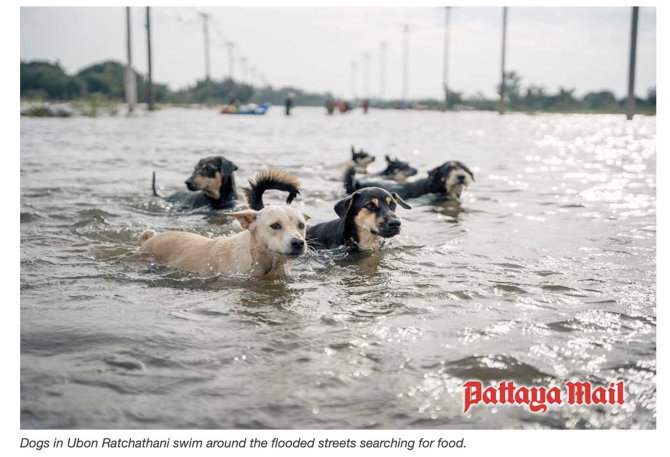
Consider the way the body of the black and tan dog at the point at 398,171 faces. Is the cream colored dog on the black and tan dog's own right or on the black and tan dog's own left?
on the black and tan dog's own right

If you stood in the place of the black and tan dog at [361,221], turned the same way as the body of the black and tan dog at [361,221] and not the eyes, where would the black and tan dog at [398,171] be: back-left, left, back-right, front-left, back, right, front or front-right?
back-left

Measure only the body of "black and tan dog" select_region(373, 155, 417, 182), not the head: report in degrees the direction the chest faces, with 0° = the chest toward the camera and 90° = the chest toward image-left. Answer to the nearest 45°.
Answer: approximately 270°

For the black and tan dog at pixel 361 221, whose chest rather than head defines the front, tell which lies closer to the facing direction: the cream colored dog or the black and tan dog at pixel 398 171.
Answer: the cream colored dog

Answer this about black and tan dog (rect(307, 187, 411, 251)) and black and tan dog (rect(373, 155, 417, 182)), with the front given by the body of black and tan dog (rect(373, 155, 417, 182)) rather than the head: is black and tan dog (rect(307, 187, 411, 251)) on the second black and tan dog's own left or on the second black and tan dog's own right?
on the second black and tan dog's own right

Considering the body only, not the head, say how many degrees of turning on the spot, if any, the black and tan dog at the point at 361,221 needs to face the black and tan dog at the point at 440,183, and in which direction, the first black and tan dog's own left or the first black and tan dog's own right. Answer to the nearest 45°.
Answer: approximately 135° to the first black and tan dog's own left

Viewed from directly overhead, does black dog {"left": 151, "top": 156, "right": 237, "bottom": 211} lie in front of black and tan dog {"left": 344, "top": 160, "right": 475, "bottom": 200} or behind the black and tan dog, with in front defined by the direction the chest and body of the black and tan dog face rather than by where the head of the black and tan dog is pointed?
behind

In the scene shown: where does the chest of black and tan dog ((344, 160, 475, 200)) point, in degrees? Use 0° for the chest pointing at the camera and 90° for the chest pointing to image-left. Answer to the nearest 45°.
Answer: approximately 270°

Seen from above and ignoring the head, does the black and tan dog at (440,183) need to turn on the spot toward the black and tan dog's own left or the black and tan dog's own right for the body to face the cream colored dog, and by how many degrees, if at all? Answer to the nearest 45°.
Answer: approximately 90° to the black and tan dog's own right

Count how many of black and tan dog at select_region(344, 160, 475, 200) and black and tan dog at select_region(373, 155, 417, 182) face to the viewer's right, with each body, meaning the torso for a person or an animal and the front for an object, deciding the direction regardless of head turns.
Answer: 2
